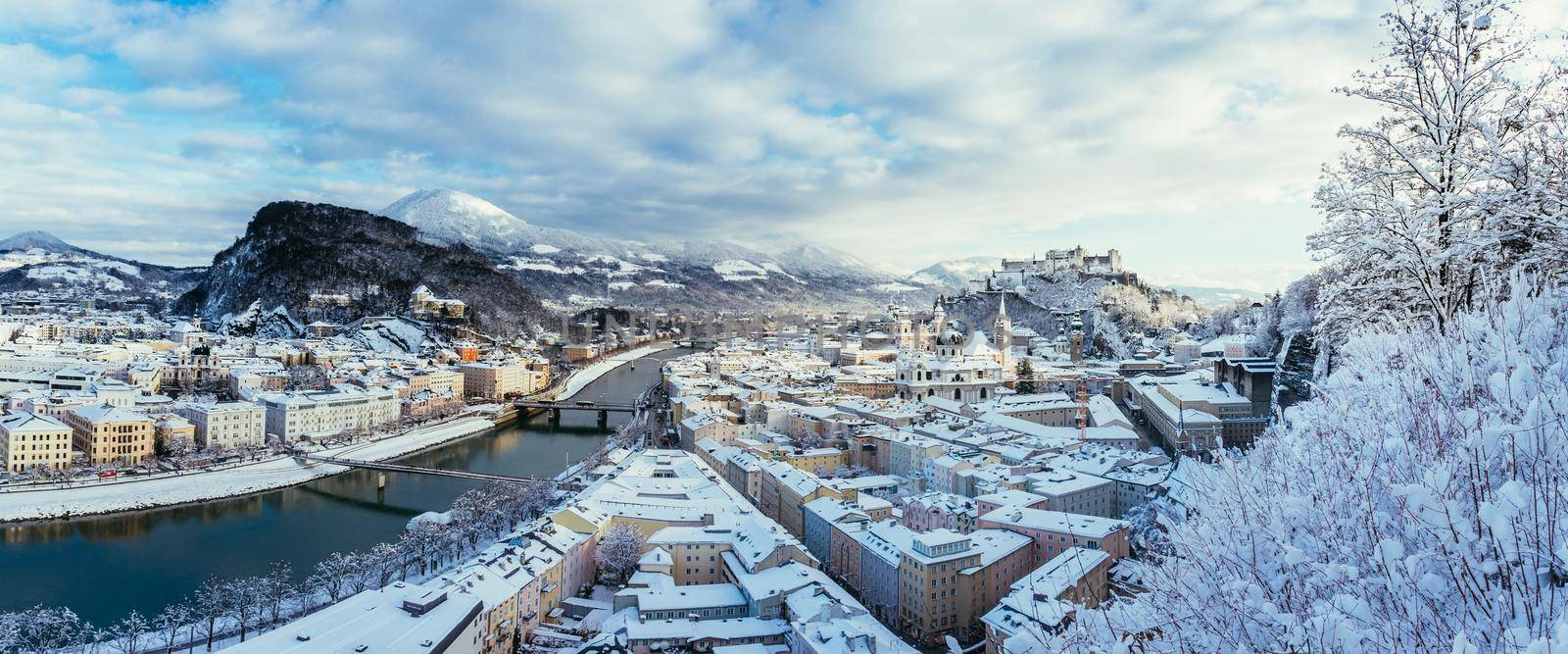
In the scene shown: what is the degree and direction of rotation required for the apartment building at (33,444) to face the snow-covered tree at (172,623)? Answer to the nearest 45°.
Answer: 0° — it already faces it

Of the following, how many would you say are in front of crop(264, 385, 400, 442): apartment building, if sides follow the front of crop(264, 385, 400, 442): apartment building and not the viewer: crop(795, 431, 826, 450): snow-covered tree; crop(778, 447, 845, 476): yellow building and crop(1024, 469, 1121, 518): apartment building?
3

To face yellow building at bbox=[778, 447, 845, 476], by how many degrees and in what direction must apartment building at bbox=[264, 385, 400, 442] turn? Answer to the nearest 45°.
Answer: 0° — it already faces it

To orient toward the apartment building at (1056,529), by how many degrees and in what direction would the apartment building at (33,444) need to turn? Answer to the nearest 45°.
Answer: approximately 45° to its left

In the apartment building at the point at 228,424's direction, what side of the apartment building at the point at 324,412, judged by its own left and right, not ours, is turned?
right

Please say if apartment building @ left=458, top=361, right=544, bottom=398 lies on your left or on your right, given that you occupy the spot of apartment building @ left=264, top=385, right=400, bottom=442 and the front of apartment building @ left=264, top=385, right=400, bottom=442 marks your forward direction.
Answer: on your left

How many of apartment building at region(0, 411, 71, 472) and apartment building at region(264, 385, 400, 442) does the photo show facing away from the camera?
0

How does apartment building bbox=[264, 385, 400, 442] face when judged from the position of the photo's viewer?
facing the viewer and to the right of the viewer

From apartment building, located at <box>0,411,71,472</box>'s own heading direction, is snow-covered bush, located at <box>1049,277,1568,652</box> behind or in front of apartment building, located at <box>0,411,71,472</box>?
in front

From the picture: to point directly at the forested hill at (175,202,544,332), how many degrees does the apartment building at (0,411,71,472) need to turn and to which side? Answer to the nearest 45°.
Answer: approximately 135° to its left

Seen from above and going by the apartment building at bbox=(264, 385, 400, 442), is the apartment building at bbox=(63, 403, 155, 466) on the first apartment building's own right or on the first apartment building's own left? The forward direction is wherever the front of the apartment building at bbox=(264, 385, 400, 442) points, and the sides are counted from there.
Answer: on the first apartment building's own right

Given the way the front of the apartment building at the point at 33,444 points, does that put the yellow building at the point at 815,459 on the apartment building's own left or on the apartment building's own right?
on the apartment building's own left
